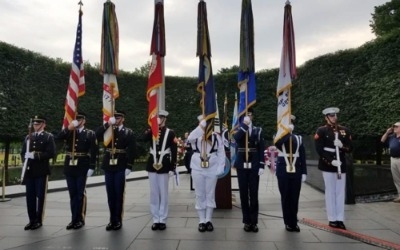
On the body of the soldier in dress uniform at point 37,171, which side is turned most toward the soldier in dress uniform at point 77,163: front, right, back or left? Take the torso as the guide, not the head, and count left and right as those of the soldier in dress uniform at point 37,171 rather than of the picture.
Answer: left

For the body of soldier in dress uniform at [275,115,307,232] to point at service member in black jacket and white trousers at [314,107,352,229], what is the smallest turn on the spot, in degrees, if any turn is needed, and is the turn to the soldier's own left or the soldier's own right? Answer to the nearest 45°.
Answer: approximately 90° to the soldier's own left

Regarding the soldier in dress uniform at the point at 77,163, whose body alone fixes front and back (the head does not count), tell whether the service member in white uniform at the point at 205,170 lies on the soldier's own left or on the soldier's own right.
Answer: on the soldier's own left

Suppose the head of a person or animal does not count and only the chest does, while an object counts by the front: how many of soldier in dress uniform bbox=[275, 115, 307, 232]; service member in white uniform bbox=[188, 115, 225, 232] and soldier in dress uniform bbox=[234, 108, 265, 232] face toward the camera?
3

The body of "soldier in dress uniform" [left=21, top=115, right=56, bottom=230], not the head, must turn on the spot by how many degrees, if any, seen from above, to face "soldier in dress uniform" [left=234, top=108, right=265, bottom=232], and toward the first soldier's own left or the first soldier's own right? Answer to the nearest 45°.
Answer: approximately 90° to the first soldier's own left

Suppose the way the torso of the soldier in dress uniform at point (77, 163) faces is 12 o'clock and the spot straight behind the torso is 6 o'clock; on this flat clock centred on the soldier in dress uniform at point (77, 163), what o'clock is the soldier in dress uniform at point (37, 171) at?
the soldier in dress uniform at point (37, 171) is roughly at 2 o'clock from the soldier in dress uniform at point (77, 163).

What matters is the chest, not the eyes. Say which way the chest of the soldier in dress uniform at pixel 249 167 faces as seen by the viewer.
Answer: toward the camera

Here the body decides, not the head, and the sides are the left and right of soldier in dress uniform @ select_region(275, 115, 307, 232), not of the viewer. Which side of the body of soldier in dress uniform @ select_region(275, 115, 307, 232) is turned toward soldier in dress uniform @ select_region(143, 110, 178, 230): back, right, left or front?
right

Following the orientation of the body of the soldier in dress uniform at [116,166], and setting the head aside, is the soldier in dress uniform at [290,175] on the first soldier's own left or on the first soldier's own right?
on the first soldier's own left

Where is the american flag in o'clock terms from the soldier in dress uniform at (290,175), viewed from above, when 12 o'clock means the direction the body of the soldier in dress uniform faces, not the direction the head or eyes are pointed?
The american flag is roughly at 3 o'clock from the soldier in dress uniform.

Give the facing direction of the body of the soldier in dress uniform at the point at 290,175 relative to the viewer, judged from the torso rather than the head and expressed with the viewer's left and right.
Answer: facing the viewer
